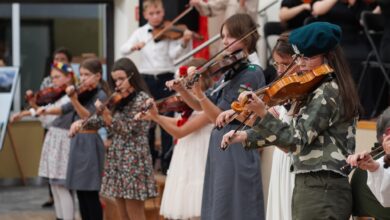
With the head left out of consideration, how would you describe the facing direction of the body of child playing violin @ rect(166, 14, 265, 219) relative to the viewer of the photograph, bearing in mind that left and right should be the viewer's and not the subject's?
facing to the left of the viewer

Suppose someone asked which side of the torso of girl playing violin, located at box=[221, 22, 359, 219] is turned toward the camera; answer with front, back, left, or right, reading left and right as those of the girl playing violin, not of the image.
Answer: left

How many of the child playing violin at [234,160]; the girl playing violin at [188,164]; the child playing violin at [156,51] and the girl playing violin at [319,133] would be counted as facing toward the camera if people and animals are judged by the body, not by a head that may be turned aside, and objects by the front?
1

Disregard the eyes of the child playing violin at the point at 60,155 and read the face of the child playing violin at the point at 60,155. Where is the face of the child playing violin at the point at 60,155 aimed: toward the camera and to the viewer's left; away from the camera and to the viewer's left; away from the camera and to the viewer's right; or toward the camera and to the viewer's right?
toward the camera and to the viewer's left

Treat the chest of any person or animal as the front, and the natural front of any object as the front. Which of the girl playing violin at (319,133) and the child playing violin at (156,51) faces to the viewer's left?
the girl playing violin

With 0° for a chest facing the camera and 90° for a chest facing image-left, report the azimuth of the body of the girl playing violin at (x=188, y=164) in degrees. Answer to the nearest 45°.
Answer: approximately 90°

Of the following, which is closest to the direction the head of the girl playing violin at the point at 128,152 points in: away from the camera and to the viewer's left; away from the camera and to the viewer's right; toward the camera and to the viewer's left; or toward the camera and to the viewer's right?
toward the camera and to the viewer's left

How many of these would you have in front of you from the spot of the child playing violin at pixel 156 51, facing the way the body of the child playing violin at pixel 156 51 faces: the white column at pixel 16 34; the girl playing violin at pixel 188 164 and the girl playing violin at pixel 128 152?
2

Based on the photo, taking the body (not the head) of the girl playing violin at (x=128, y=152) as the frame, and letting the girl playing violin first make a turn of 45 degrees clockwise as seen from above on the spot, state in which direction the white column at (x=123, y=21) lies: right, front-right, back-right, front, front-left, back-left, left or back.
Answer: right

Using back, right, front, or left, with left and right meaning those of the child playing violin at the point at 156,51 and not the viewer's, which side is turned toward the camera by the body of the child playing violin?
front
